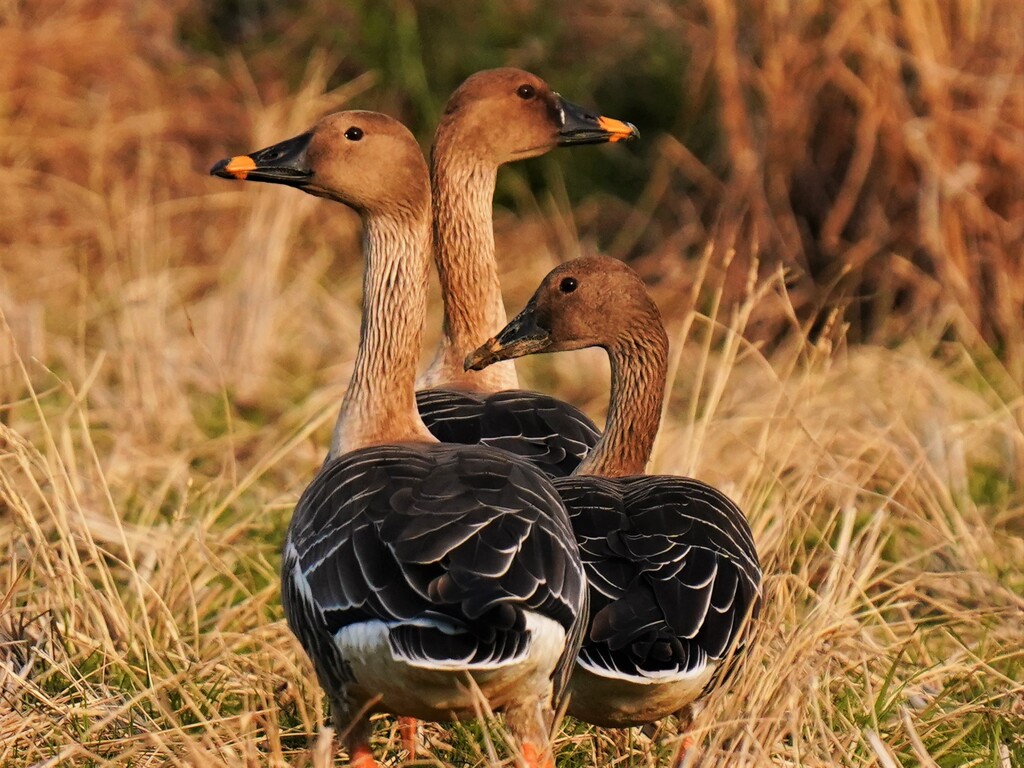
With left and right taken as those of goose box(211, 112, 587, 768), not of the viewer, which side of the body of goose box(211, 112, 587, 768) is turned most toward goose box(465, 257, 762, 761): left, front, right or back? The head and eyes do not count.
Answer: right

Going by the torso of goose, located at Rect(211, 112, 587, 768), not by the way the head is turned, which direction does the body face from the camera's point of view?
away from the camera

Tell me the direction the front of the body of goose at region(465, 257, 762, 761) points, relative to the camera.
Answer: away from the camera

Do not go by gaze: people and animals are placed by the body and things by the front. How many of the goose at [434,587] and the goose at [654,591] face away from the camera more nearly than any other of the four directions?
2

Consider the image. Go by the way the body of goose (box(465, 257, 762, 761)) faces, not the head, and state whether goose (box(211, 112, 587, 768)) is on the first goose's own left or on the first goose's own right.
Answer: on the first goose's own left

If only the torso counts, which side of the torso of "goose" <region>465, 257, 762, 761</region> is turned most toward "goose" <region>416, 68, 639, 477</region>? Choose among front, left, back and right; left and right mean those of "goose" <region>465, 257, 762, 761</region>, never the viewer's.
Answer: front
